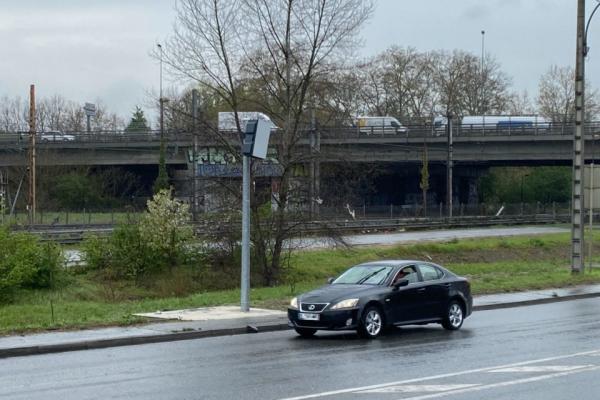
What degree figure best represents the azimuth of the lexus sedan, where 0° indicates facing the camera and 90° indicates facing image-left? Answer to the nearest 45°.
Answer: approximately 45°

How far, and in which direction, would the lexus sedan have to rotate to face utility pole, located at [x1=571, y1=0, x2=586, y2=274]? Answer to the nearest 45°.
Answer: approximately 180°

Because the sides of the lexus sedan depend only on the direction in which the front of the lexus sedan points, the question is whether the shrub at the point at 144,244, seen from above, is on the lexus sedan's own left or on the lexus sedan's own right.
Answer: on the lexus sedan's own right
